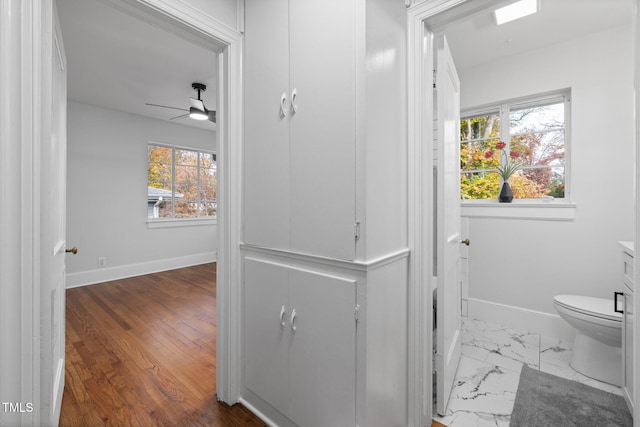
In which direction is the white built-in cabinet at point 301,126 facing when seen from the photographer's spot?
facing the viewer and to the left of the viewer

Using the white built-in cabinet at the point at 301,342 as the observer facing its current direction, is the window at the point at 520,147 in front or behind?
behind

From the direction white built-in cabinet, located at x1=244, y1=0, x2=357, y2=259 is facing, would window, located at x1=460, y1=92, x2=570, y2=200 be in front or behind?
behind

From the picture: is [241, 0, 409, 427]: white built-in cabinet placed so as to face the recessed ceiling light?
no

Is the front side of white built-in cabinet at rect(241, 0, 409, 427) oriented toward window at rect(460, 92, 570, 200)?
no

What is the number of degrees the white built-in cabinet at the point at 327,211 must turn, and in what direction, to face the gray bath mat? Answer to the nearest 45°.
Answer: approximately 135° to its left

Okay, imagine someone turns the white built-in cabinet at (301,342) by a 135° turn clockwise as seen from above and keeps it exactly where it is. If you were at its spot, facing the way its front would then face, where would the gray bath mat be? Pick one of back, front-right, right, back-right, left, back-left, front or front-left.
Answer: right

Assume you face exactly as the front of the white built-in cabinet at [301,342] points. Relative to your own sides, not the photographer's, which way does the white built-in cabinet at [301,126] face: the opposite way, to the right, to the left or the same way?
the same way

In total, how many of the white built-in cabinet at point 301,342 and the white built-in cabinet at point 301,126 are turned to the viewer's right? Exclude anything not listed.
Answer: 0

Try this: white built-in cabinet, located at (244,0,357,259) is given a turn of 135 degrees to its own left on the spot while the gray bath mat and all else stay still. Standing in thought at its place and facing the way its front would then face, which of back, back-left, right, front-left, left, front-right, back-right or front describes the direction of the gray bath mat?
front

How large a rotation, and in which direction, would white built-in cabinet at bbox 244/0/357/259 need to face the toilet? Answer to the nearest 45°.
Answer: approximately 135° to its left

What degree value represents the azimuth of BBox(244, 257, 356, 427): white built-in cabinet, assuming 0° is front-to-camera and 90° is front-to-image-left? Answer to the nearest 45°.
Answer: approximately 45°
